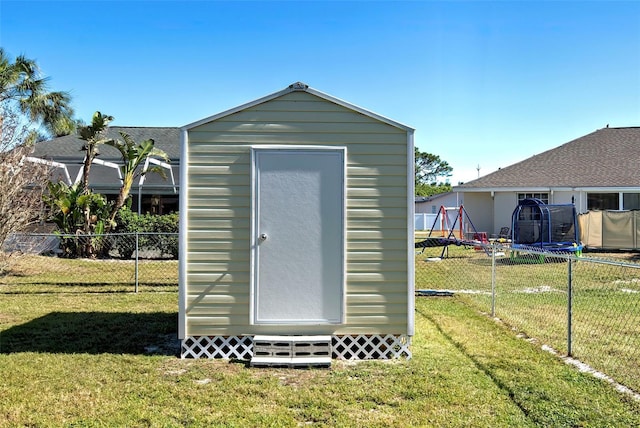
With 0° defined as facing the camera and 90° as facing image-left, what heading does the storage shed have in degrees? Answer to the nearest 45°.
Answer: approximately 0°

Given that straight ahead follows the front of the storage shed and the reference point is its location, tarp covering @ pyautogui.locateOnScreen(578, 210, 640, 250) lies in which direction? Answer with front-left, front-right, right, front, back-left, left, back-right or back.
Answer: back-left

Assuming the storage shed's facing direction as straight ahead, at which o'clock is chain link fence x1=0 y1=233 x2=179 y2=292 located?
The chain link fence is roughly at 5 o'clock from the storage shed.

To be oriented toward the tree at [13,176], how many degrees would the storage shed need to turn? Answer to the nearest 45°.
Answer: approximately 135° to its right

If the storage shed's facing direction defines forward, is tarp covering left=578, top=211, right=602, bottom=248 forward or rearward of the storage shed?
rearward

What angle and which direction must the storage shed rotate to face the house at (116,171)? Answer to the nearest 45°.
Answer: approximately 135° to its right

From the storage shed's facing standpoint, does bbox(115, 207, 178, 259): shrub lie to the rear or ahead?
to the rear

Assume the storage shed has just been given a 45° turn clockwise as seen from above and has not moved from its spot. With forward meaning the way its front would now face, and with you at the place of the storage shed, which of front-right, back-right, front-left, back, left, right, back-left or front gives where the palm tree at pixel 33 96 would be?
right
